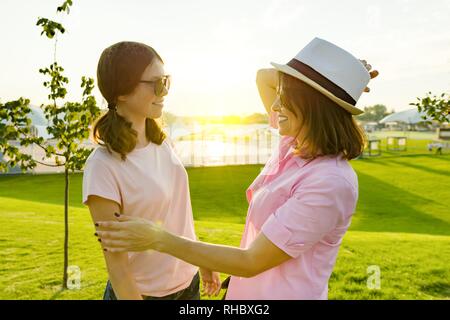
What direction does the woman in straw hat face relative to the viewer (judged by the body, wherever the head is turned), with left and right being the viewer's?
facing to the left of the viewer

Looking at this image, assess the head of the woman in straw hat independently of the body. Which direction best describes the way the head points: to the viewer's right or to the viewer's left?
to the viewer's left

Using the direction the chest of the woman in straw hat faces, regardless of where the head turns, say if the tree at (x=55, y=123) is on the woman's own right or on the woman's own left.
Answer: on the woman's own right
